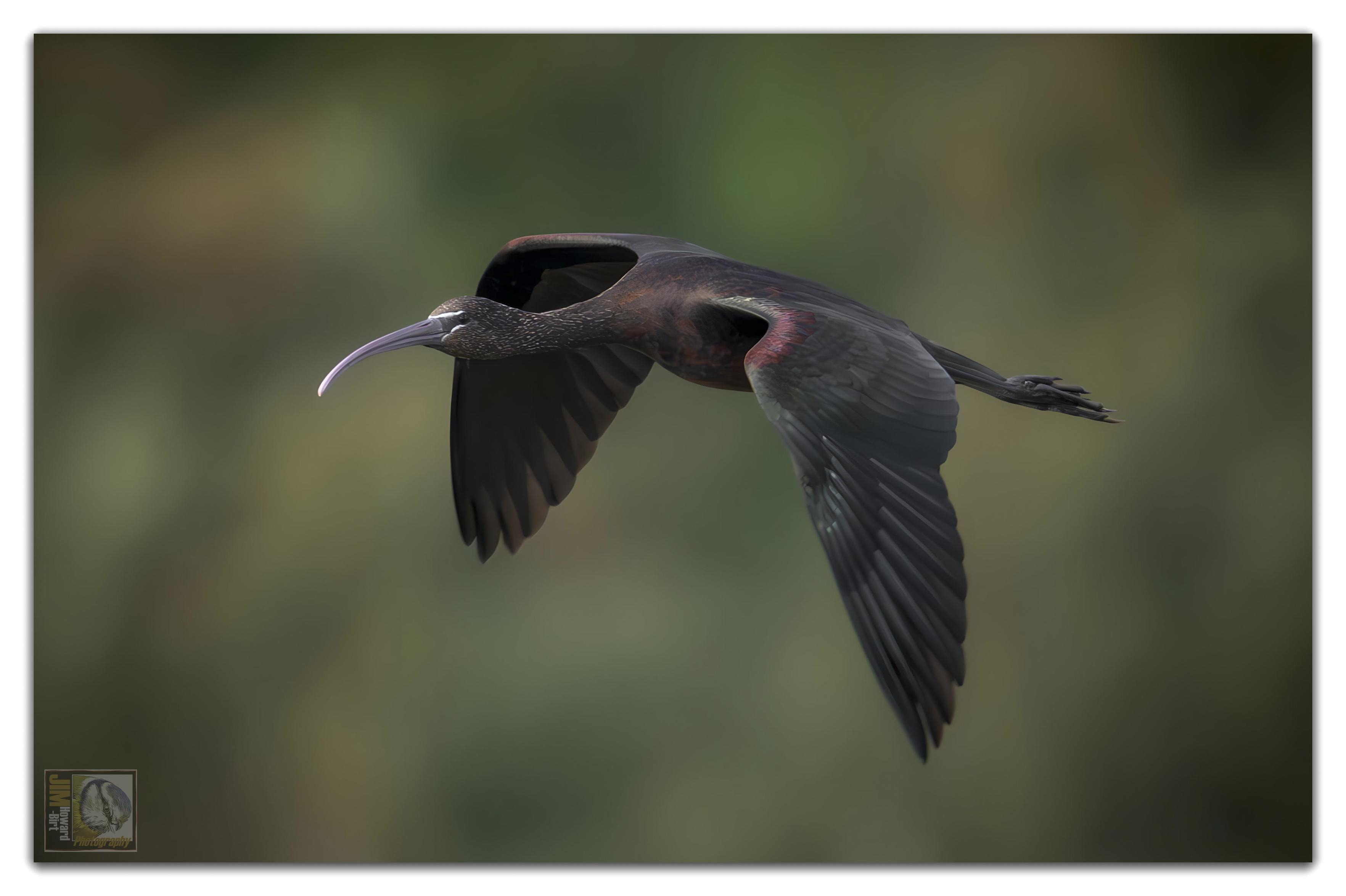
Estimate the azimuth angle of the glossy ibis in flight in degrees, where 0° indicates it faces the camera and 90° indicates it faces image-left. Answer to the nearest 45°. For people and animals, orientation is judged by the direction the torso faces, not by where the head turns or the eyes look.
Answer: approximately 45°
